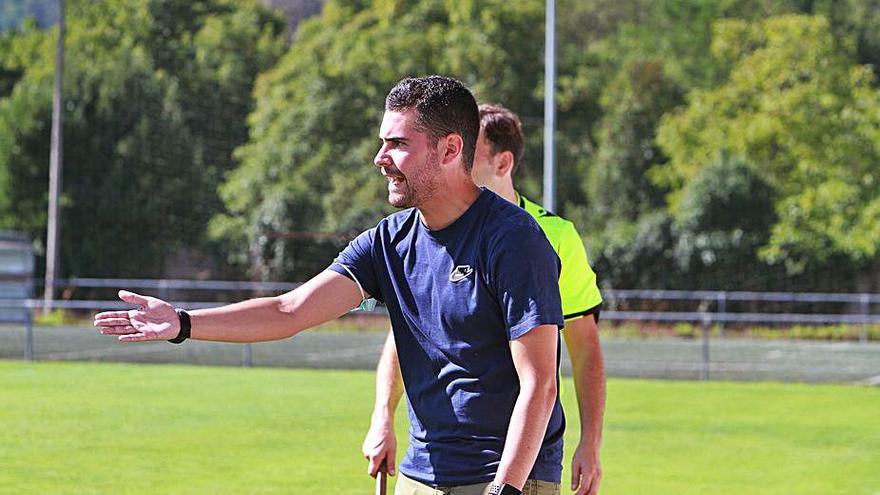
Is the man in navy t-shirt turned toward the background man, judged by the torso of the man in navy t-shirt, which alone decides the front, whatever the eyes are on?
no

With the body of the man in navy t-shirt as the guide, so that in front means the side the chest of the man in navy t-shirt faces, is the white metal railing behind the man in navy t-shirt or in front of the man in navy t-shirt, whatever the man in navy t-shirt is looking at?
behind

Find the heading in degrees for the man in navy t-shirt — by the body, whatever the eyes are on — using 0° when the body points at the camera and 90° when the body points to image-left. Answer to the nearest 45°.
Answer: approximately 45°

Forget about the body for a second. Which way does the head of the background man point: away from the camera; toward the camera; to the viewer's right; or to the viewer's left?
to the viewer's left

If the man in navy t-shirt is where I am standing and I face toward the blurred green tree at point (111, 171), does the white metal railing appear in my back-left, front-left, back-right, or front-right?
front-right

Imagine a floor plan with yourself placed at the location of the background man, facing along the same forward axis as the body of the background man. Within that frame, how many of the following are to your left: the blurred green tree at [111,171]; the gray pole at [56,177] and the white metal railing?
0

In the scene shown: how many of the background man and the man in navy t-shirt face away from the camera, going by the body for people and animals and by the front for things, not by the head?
0

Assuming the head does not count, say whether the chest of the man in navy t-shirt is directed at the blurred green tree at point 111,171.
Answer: no

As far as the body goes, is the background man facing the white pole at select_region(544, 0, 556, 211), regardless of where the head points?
no

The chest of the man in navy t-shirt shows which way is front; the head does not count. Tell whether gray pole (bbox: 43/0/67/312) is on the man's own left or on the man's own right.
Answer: on the man's own right

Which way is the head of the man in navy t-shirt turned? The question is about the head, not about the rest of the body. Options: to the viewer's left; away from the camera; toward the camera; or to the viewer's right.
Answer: to the viewer's left

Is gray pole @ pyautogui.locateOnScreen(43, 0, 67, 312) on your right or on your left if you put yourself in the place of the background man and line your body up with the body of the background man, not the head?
on your right

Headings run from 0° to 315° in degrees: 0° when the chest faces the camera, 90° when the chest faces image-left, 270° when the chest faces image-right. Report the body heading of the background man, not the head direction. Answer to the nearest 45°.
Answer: approximately 45°
